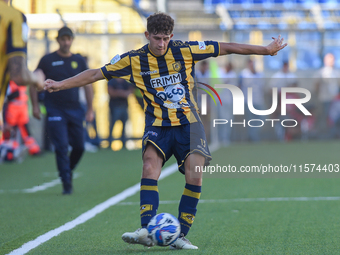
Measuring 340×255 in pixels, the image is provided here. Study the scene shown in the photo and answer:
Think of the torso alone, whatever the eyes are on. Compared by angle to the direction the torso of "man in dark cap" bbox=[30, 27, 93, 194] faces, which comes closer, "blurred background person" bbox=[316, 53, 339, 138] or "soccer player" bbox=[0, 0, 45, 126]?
the soccer player

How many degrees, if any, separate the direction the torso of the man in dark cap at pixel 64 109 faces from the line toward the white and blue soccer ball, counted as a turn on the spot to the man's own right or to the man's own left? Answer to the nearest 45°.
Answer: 0° — they already face it

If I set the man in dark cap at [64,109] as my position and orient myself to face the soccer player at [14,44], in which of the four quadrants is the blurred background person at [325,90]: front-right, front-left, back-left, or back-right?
back-left

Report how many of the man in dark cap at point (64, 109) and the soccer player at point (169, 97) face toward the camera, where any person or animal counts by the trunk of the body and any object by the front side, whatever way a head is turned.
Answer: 2

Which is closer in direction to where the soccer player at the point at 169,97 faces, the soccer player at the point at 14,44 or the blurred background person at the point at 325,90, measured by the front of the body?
the soccer player

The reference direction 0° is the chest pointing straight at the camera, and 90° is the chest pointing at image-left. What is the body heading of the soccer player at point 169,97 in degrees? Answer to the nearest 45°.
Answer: approximately 0°

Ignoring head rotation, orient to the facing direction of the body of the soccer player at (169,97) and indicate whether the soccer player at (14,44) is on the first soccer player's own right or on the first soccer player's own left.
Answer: on the first soccer player's own right
